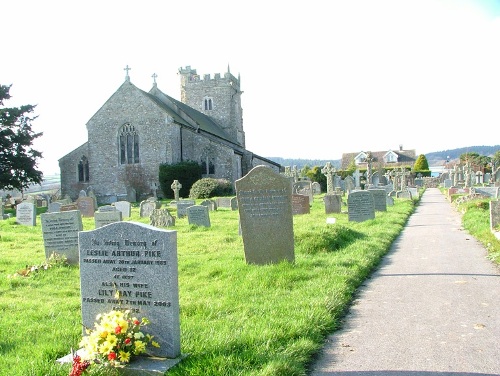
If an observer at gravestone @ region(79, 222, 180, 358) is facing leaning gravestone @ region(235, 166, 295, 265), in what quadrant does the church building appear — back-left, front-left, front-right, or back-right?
front-left

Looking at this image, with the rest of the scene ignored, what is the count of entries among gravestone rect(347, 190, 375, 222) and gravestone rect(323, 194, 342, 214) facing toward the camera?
2

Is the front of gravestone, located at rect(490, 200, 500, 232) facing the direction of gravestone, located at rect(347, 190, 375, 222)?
no

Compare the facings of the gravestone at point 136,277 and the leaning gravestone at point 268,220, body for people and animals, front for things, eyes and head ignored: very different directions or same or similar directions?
same or similar directions

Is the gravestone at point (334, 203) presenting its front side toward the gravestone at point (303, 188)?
no

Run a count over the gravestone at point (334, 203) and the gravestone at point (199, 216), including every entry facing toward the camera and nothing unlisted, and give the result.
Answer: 2

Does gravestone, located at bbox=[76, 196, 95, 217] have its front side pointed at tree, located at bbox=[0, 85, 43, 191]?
no

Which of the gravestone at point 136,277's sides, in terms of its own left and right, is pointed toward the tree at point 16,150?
back

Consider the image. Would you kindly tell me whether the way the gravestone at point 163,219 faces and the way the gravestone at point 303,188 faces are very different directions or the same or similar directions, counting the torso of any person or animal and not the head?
same or similar directions

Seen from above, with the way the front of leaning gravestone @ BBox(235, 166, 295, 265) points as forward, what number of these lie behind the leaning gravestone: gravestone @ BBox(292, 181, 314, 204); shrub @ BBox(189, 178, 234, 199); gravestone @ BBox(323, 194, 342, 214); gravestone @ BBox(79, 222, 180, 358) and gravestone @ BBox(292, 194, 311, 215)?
4

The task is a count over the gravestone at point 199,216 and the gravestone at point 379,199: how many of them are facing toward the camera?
2

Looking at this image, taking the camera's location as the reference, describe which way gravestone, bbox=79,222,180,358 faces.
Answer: facing the viewer

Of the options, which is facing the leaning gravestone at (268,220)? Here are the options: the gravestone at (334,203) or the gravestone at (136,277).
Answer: the gravestone at (334,203)

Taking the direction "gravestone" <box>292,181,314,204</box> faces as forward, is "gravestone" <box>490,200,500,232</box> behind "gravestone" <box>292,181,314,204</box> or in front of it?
in front

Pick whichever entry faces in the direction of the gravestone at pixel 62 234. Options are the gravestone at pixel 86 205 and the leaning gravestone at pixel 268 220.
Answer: the gravestone at pixel 86 205

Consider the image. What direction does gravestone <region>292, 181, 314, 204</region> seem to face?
toward the camera

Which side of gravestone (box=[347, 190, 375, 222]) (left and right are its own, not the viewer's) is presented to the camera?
front

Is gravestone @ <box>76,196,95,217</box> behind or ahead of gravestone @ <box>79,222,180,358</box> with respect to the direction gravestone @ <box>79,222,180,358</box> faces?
behind

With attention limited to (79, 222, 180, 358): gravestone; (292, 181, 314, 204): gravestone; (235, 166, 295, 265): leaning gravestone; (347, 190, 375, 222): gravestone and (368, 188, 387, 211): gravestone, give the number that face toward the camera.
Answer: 5

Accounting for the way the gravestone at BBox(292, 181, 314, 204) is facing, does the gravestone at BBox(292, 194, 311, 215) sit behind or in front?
in front
